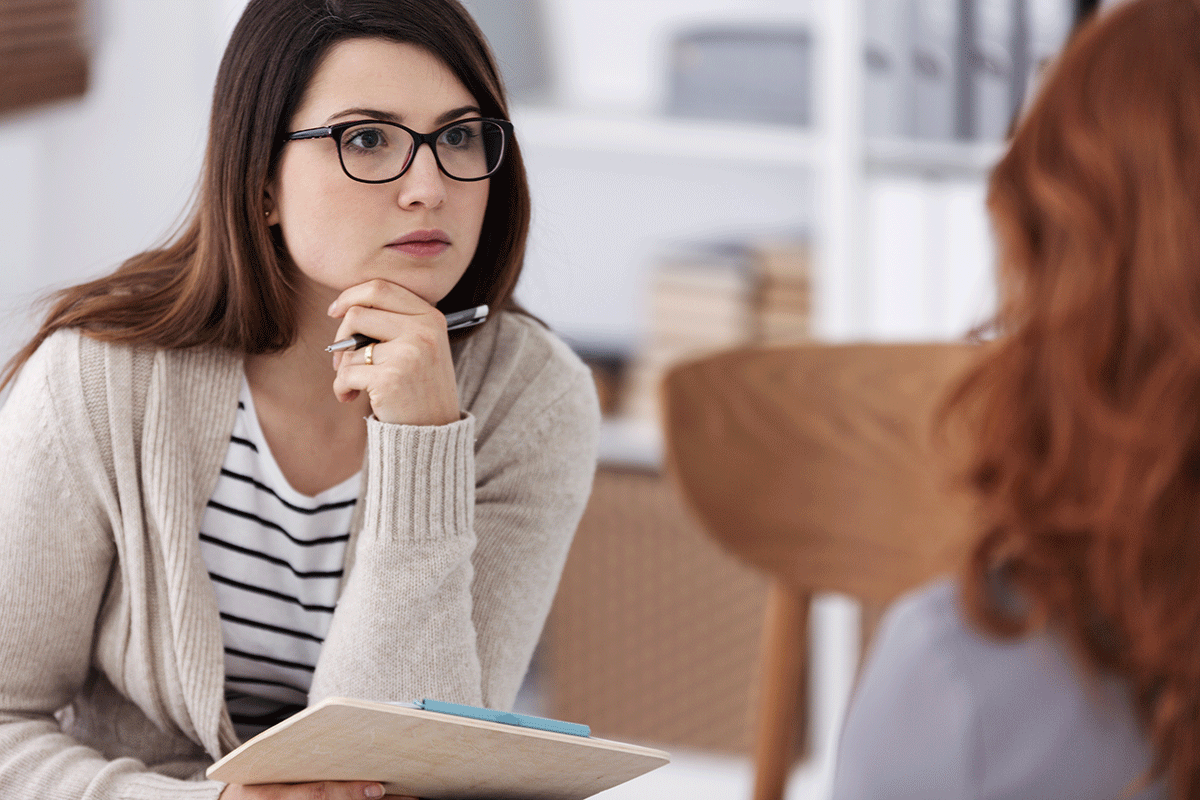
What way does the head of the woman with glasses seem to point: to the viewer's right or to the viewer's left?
to the viewer's right

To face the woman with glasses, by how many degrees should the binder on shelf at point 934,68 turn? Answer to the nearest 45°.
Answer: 0° — it already faces them

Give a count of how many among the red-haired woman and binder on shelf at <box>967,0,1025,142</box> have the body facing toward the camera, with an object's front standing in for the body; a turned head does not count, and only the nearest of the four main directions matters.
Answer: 1

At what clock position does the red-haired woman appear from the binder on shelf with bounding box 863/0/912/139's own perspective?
The red-haired woman is roughly at 12 o'clock from the binder on shelf.

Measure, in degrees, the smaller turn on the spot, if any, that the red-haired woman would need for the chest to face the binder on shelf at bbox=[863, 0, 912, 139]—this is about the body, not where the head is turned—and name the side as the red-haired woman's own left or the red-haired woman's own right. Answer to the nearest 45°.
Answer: approximately 45° to the red-haired woman's own right

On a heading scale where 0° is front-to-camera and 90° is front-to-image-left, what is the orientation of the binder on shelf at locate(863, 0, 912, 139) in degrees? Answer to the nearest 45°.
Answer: approximately 0°

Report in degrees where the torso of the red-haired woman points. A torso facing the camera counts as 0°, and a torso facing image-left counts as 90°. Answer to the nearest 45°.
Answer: approximately 135°

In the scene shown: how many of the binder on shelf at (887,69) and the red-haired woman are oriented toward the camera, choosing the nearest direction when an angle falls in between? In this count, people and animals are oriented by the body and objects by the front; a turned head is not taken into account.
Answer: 1

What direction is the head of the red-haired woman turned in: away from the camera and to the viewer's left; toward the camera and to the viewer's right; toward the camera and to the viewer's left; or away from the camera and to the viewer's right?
away from the camera and to the viewer's left
